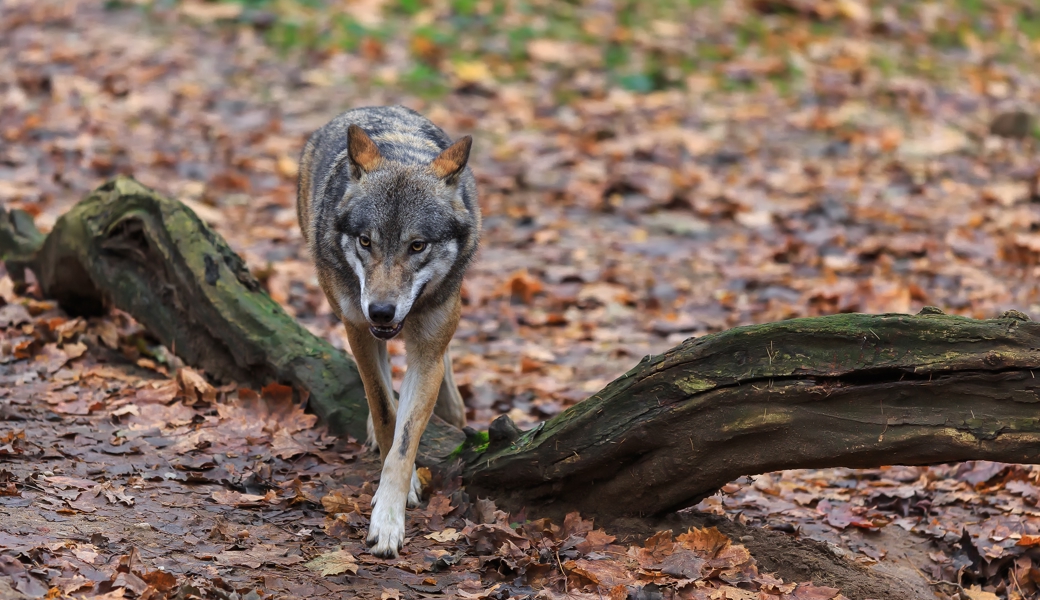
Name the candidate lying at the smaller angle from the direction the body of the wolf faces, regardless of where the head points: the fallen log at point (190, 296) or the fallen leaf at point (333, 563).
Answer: the fallen leaf

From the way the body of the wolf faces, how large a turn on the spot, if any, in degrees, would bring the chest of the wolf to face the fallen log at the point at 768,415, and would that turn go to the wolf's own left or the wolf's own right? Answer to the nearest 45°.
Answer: approximately 45° to the wolf's own left

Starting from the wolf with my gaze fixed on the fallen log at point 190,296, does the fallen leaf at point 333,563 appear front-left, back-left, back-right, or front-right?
back-left

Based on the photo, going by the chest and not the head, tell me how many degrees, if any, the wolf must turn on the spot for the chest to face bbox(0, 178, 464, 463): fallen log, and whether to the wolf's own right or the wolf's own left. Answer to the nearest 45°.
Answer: approximately 135° to the wolf's own right

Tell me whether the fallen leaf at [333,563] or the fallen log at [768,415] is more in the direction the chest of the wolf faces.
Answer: the fallen leaf

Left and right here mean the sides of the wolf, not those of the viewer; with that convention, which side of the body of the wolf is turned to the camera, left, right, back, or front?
front

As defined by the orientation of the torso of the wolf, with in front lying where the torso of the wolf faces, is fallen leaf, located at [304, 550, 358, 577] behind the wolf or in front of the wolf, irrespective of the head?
in front
